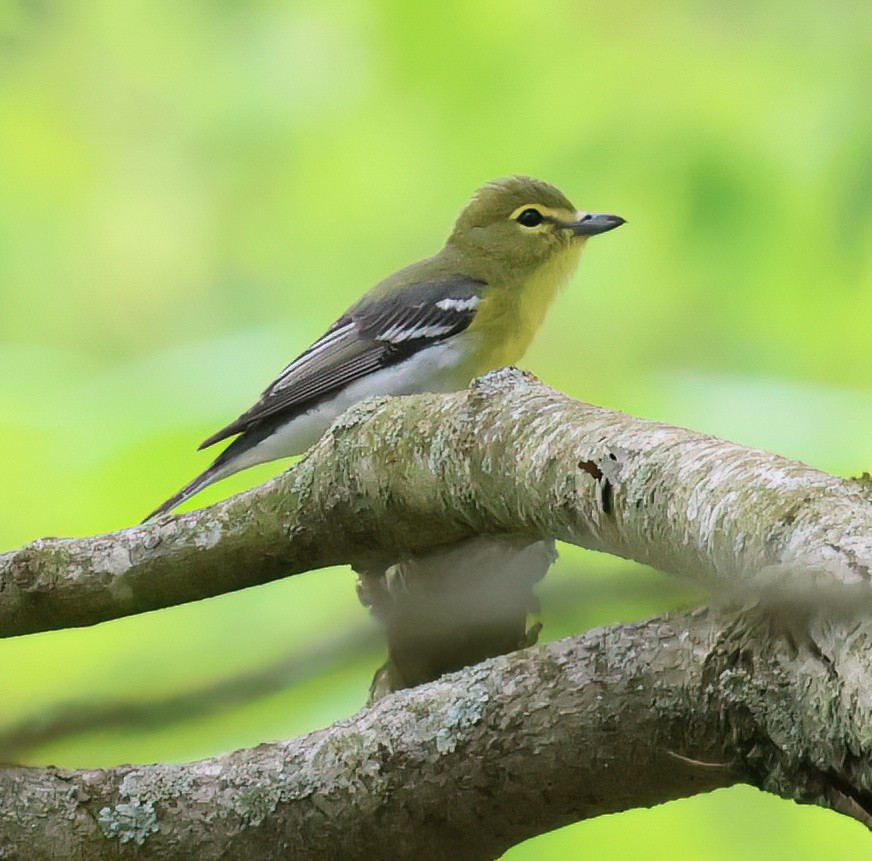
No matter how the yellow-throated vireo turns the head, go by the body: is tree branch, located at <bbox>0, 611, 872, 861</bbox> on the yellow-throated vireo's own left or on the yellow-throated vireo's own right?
on the yellow-throated vireo's own right

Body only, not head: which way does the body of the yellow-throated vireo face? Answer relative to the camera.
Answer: to the viewer's right
